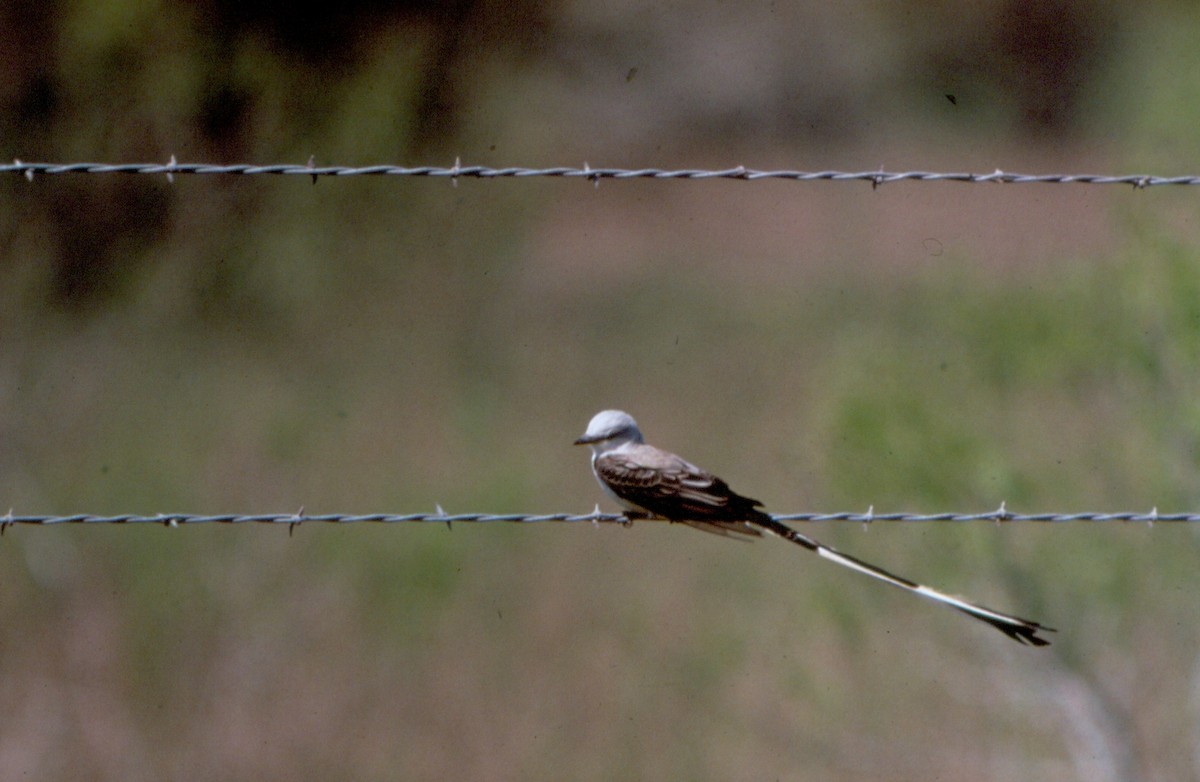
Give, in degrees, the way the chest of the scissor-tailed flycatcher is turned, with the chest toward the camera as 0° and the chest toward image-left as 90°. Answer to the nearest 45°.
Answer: approximately 90°
